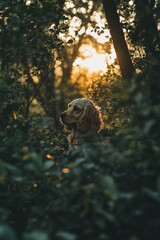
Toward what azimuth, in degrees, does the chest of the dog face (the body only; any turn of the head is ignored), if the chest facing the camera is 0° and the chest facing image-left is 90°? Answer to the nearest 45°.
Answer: approximately 45°

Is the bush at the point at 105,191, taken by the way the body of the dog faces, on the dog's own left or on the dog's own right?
on the dog's own left
